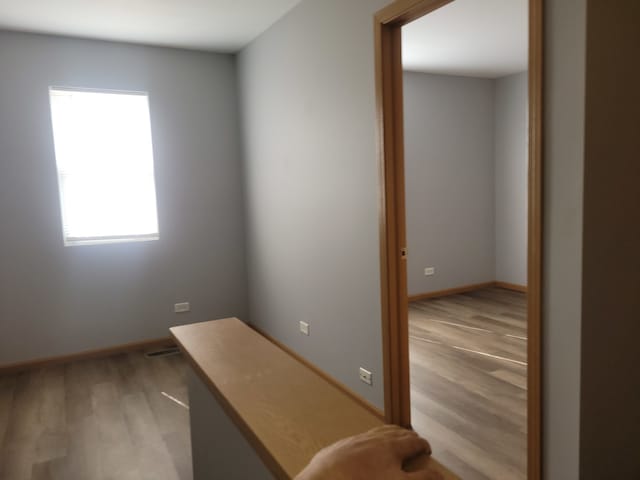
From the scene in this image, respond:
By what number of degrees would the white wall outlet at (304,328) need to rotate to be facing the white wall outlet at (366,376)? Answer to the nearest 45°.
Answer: approximately 90° to its left

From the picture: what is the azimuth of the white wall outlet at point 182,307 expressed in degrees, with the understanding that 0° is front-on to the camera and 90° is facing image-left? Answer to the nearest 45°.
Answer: approximately 0°

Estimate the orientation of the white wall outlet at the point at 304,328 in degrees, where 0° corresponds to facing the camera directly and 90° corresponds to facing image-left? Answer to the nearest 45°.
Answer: approximately 45°

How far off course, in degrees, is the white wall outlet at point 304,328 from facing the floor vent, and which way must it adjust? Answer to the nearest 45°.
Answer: approximately 45° to its right

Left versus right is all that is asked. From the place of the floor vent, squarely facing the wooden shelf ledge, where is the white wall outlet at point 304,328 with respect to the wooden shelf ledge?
left

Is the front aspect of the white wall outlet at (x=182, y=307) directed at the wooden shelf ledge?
yes

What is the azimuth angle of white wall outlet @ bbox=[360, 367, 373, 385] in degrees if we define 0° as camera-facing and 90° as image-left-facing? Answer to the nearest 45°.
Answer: approximately 45°
